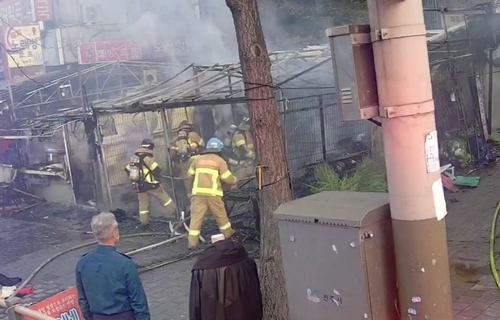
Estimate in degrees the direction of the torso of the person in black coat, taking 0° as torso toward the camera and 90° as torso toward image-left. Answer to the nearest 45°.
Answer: approximately 180°

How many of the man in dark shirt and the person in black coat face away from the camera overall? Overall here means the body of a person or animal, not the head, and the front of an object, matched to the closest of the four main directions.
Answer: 2

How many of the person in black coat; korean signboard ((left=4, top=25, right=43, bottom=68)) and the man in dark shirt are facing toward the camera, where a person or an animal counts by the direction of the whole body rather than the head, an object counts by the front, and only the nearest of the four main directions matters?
1

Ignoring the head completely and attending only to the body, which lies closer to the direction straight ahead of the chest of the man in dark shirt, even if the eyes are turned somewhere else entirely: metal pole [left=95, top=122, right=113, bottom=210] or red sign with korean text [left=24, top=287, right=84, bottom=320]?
the metal pole

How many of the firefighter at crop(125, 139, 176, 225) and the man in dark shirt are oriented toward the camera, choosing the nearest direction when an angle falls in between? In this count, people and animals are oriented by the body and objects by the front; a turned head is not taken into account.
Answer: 0

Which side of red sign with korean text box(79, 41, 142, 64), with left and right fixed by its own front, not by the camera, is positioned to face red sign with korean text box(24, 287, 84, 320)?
front

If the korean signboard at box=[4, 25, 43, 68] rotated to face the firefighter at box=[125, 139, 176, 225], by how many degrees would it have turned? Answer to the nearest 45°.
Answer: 0° — it already faces them

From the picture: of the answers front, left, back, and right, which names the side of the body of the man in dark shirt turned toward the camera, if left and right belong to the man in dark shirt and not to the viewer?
back

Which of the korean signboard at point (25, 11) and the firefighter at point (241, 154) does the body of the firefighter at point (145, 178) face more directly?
the firefighter

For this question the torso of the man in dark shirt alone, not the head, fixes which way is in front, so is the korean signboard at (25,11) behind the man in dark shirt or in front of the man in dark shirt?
in front

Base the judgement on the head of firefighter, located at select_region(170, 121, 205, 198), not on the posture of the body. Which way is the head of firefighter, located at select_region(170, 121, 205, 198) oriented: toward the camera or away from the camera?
away from the camera

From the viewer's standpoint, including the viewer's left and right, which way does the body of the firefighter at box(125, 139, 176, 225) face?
facing away from the viewer and to the right of the viewer

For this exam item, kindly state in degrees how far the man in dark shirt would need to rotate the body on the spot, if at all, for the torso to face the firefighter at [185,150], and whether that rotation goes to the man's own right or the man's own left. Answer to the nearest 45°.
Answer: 0° — they already face them
